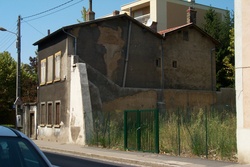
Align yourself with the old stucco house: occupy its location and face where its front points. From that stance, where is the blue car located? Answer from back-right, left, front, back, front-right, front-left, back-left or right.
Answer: front-left

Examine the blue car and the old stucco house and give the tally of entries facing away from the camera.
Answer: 0

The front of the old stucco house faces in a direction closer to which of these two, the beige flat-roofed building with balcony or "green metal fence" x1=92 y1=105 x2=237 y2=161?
the green metal fence

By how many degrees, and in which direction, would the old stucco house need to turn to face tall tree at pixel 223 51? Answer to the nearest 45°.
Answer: approximately 180°

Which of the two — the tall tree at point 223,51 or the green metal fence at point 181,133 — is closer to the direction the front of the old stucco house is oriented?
the green metal fence

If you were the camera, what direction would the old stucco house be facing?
facing the viewer and to the left of the viewer

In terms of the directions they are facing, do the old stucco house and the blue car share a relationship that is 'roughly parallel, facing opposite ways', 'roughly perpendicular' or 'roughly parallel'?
roughly perpendicular

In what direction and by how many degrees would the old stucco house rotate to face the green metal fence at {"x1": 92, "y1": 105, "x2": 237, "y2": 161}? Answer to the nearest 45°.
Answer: approximately 45° to its left

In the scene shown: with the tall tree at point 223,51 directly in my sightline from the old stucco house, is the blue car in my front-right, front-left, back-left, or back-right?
back-right
